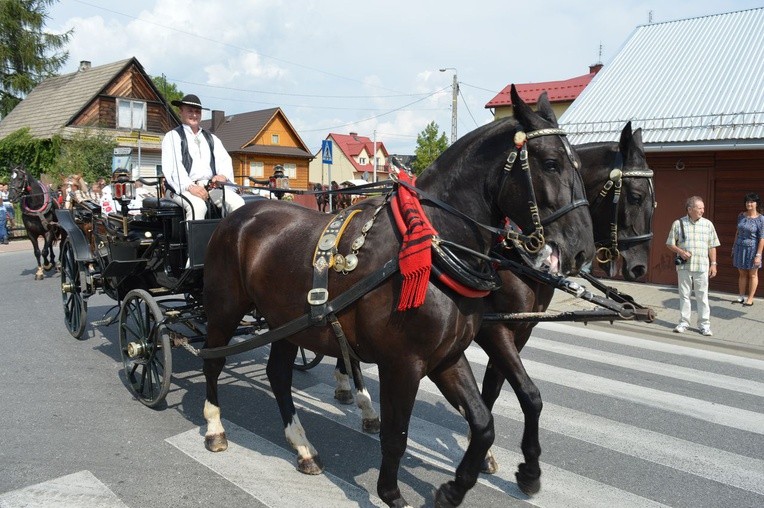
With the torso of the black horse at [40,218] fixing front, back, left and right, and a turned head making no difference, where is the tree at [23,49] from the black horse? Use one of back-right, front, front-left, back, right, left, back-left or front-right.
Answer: back-right

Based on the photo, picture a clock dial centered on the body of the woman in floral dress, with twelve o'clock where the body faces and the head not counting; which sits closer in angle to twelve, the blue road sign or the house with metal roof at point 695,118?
the blue road sign

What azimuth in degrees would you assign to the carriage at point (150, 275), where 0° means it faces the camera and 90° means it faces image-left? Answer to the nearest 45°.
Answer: approximately 315°

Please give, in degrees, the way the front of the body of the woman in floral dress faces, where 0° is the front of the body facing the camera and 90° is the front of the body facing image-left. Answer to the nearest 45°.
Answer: approximately 45°

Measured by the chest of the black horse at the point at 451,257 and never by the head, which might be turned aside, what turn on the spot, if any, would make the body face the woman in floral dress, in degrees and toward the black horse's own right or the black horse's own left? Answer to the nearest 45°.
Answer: approximately 90° to the black horse's own left
